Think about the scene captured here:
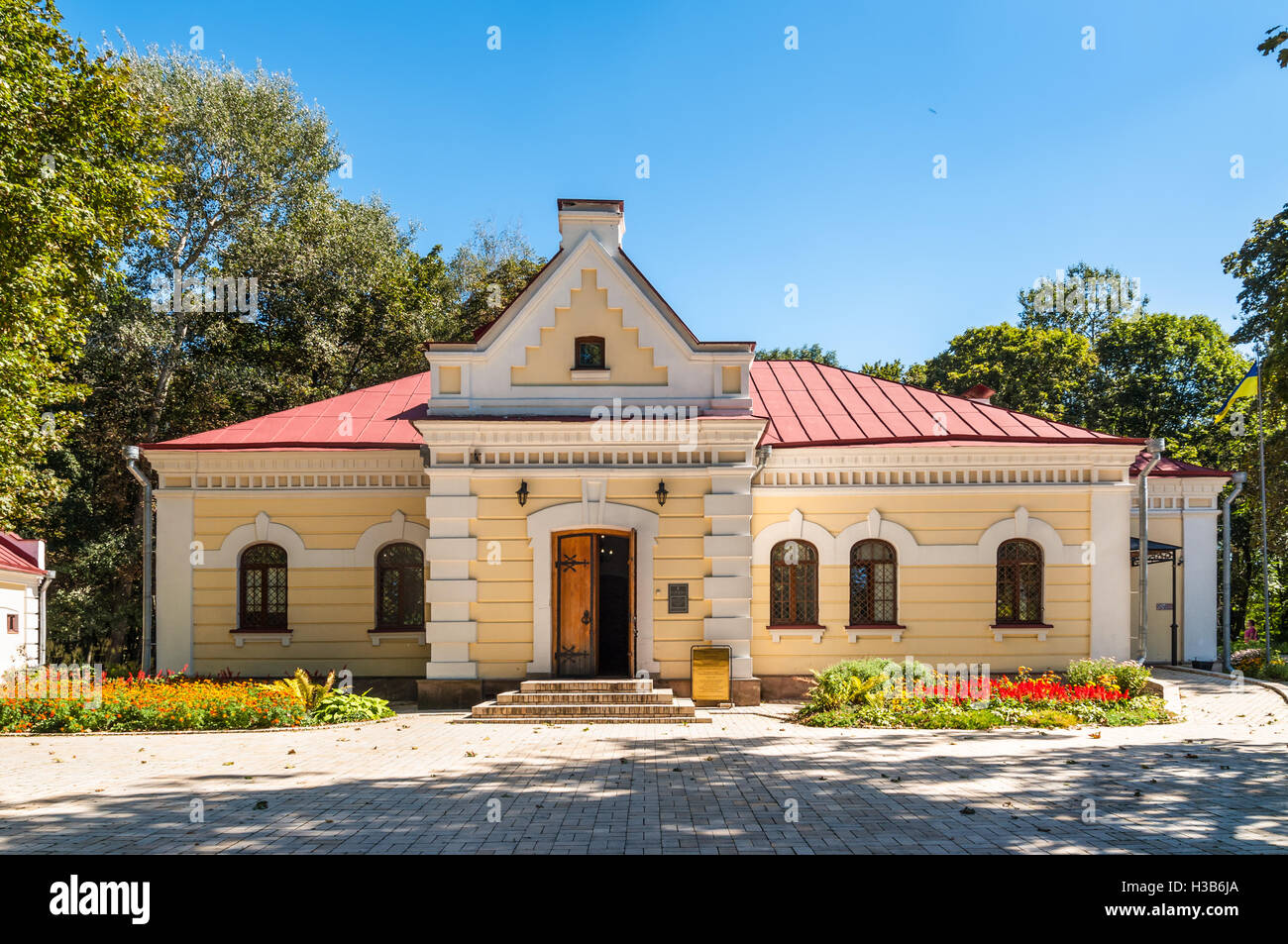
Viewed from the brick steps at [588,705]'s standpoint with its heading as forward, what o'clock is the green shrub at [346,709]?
The green shrub is roughly at 3 o'clock from the brick steps.

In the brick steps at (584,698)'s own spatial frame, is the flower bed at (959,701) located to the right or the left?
on its left

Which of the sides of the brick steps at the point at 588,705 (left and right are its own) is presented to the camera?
front

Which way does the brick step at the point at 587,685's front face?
toward the camera

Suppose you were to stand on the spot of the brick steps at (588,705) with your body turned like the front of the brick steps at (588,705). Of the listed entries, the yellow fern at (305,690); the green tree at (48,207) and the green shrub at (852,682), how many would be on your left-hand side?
1

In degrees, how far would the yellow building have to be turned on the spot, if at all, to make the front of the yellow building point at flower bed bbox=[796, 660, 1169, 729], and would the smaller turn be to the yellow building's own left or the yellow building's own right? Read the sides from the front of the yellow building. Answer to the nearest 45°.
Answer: approximately 45° to the yellow building's own left

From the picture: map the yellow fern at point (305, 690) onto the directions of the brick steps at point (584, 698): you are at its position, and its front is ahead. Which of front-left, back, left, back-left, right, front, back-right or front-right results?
right

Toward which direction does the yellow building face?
toward the camera
